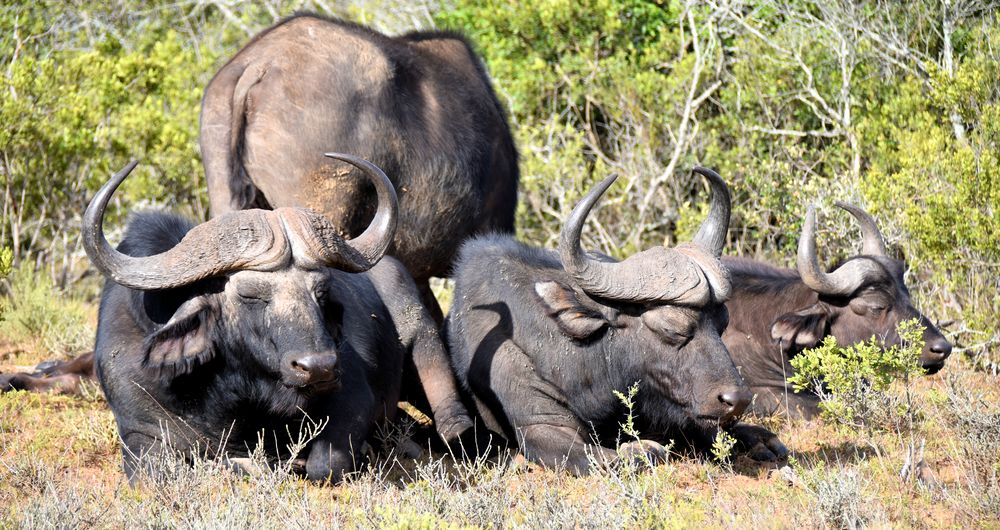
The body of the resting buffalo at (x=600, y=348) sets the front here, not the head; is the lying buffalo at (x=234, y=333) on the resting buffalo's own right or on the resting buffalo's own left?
on the resting buffalo's own right

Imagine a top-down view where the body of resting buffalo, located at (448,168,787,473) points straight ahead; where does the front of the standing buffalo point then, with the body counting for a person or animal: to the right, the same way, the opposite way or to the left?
to the left

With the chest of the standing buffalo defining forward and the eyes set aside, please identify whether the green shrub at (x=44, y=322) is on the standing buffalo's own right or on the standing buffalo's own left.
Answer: on the standing buffalo's own left

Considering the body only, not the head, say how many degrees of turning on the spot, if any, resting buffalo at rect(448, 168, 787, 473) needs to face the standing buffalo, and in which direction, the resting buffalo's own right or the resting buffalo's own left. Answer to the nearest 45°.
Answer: approximately 180°

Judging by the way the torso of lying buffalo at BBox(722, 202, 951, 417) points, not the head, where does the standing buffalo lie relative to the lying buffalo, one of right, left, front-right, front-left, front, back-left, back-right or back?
back

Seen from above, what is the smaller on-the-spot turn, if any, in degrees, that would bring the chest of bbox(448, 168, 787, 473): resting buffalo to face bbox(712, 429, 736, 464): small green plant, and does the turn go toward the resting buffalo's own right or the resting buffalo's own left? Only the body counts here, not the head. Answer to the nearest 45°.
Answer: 0° — it already faces it

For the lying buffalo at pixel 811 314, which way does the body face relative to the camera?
to the viewer's right

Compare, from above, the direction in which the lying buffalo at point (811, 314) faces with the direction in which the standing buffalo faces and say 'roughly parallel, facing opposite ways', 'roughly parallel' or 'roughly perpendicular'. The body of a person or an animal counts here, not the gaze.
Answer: roughly perpendicular

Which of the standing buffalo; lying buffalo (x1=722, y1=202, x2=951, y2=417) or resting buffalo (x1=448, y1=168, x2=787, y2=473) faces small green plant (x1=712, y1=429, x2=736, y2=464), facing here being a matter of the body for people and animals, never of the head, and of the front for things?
the resting buffalo

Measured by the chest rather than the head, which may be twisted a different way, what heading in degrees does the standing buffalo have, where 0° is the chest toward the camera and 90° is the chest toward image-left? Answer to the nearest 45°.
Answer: approximately 225°

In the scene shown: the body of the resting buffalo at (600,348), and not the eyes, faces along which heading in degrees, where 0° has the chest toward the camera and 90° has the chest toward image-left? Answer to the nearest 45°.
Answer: approximately 315°

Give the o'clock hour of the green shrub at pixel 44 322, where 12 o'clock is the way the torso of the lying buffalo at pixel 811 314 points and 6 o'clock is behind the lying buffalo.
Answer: The green shrub is roughly at 6 o'clock from the lying buffalo.

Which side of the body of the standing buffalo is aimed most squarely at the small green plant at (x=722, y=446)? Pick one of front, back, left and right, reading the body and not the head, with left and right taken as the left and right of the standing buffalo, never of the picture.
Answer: right

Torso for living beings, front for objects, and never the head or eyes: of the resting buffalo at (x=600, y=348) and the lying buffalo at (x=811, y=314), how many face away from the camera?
0

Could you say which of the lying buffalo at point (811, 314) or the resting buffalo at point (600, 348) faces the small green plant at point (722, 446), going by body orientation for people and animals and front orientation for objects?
the resting buffalo
